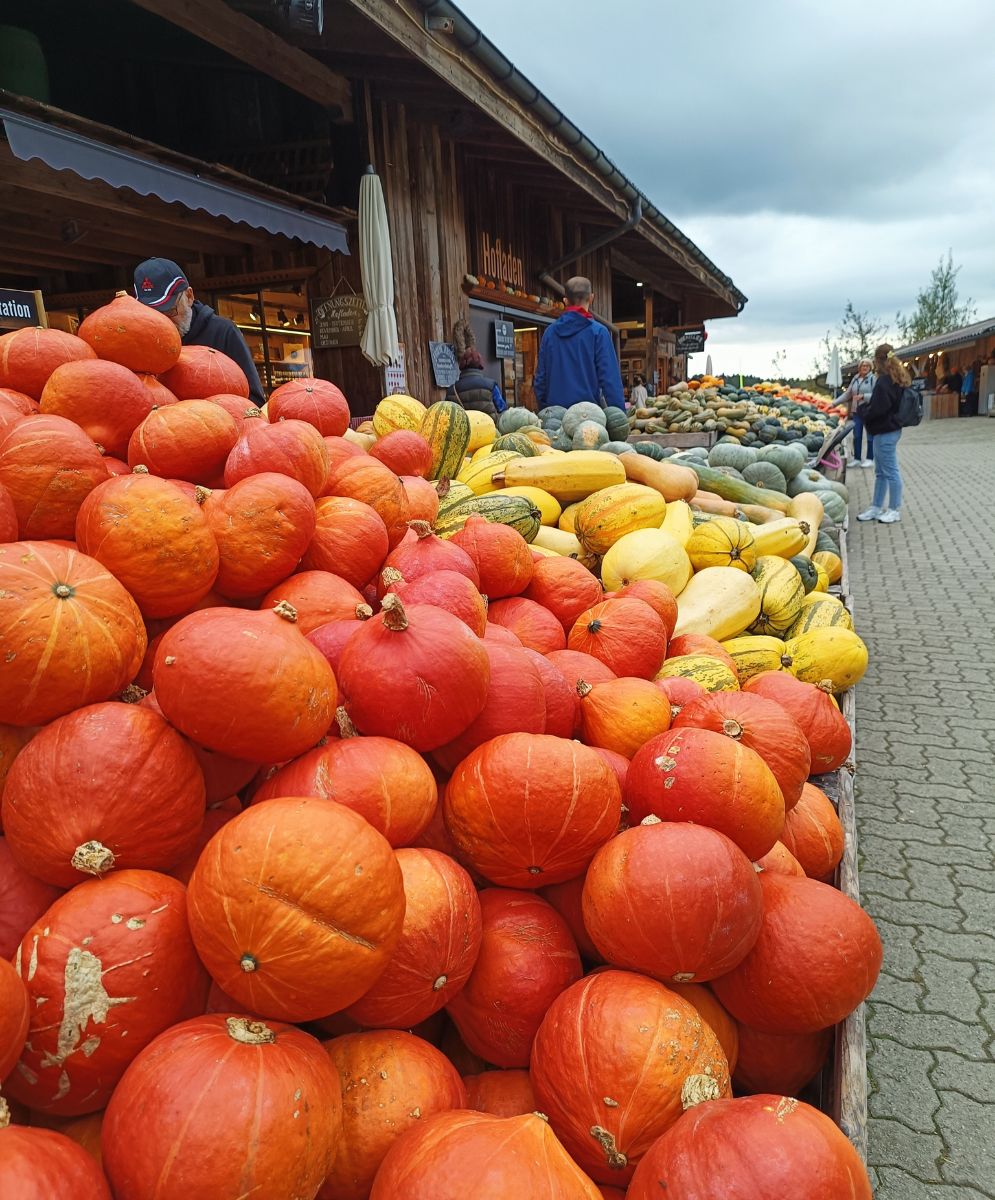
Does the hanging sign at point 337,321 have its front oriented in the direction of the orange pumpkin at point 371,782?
yes

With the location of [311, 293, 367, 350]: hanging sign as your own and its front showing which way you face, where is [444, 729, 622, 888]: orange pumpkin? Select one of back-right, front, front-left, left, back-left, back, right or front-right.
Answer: front

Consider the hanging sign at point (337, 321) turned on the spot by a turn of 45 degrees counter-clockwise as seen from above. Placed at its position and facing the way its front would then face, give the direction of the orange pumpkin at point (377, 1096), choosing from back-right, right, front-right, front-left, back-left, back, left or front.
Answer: front-right

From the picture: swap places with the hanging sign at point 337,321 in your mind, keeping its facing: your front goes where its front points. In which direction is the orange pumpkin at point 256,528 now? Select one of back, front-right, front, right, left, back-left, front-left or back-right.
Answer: front

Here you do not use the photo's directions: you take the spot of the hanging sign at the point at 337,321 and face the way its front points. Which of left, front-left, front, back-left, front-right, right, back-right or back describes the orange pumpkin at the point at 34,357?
front

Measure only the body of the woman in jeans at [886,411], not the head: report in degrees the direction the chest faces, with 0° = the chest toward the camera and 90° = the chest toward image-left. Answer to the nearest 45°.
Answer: approximately 90°

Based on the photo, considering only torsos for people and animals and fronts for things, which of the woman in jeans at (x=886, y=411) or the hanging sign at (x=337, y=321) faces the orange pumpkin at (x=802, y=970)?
the hanging sign

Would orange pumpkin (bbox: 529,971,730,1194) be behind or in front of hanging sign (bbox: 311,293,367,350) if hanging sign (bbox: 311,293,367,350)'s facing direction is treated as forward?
in front

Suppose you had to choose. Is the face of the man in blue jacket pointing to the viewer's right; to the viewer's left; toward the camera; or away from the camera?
away from the camera

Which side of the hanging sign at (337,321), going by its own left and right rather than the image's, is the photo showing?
front

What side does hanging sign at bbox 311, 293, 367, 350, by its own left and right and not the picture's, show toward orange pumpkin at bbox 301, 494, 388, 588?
front

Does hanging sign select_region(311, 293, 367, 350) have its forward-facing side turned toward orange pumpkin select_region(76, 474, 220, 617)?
yes

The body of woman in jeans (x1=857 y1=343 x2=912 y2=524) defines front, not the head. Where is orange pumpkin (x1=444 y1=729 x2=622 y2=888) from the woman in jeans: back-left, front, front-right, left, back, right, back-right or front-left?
left

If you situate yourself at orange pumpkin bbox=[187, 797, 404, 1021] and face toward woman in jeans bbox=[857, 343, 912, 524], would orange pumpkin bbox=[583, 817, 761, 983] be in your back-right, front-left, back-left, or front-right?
front-right
